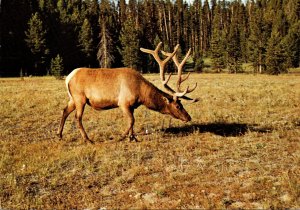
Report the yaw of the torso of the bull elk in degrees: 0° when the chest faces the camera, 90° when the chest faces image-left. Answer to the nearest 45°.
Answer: approximately 270°
